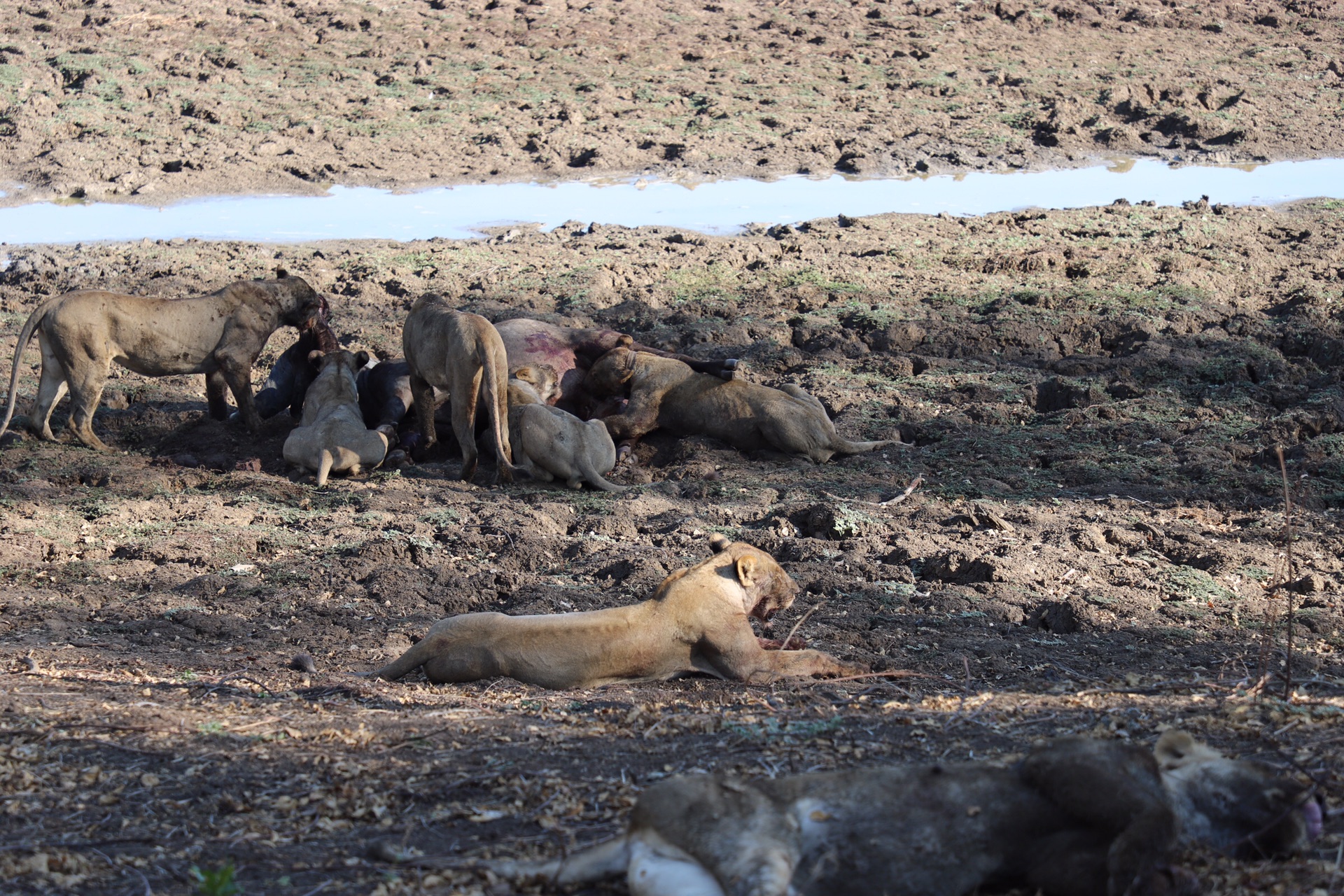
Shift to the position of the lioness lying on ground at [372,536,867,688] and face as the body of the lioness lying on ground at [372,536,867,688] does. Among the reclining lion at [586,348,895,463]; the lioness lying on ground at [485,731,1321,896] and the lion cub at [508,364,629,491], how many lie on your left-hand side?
2

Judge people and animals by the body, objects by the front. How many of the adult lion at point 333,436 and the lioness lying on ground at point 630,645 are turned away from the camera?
1

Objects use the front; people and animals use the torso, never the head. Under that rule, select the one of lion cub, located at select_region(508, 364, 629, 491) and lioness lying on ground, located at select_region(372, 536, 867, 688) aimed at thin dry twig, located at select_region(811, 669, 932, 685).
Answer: the lioness lying on ground

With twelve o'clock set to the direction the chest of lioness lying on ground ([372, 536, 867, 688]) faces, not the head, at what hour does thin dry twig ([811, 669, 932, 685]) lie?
The thin dry twig is roughly at 12 o'clock from the lioness lying on ground.

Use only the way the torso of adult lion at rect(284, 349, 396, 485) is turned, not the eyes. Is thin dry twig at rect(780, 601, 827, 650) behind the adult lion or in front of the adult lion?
behind

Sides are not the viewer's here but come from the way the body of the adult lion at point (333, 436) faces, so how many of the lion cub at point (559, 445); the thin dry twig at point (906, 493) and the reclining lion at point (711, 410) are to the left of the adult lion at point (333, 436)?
0

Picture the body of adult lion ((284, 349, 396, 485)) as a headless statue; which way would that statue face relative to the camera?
away from the camera

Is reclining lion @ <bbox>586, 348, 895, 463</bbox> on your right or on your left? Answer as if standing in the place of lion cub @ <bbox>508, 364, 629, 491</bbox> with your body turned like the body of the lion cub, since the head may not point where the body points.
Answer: on your right

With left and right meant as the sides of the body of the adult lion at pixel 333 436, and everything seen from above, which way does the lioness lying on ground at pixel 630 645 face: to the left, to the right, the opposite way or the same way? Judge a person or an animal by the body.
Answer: to the right

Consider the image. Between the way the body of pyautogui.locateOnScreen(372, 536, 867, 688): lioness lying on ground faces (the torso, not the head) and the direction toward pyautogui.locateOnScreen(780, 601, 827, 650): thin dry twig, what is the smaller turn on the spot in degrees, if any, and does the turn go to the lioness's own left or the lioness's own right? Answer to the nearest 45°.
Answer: approximately 45° to the lioness's own left

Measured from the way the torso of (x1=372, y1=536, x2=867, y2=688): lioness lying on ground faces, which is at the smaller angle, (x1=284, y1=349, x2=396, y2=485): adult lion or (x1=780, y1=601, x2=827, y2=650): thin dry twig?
the thin dry twig

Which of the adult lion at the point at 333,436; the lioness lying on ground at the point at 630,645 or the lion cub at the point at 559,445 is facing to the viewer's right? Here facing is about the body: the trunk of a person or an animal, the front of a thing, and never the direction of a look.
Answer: the lioness lying on ground

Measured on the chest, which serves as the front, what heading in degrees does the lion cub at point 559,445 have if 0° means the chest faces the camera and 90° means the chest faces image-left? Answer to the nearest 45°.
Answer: approximately 135°

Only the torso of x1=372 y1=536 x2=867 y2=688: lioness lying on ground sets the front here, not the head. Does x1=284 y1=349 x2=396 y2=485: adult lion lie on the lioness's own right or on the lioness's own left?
on the lioness's own left

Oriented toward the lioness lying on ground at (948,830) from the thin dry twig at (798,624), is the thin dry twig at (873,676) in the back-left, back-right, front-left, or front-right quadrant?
front-left

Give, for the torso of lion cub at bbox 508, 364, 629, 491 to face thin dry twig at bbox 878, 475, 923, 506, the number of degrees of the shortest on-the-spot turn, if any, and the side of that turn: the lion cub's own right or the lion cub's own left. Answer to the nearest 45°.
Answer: approximately 135° to the lion cub's own right

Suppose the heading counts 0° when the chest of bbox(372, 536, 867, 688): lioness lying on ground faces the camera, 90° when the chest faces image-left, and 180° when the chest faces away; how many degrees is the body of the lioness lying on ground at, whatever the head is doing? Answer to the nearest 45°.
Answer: approximately 270°

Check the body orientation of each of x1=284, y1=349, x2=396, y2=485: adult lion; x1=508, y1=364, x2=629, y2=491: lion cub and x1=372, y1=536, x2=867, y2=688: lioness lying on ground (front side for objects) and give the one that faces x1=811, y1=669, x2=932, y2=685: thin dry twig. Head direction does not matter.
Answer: the lioness lying on ground

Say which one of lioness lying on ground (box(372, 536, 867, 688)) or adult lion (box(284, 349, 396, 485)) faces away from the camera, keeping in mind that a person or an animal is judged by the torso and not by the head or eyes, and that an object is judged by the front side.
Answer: the adult lion
